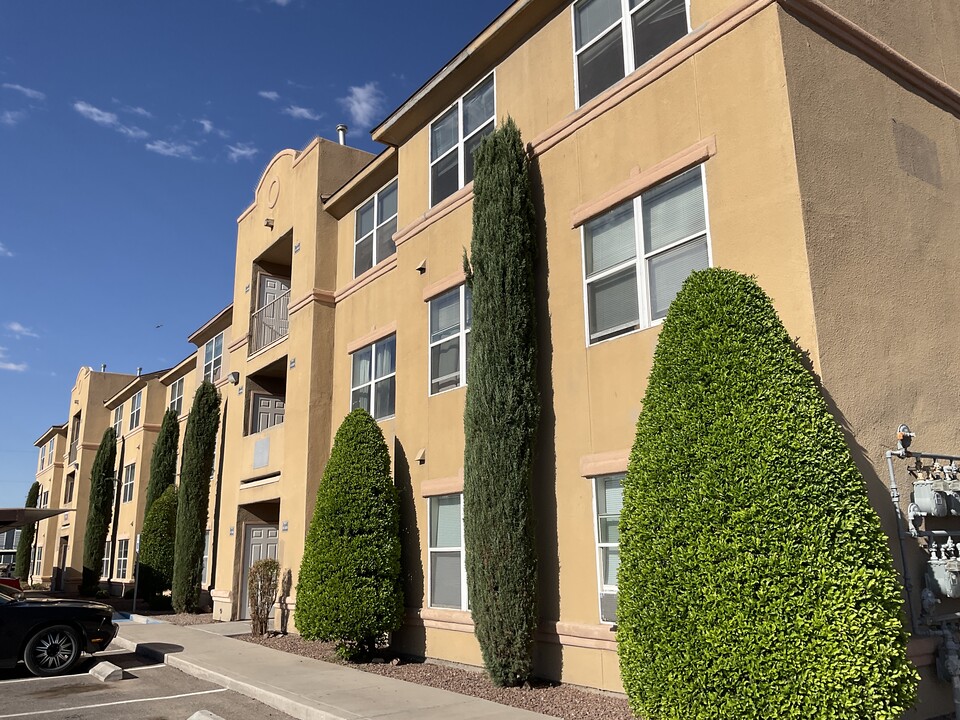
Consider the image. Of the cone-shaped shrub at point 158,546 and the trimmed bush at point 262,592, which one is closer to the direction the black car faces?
the trimmed bush

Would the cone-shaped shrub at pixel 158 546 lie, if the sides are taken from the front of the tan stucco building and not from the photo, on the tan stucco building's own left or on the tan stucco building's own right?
on the tan stucco building's own right

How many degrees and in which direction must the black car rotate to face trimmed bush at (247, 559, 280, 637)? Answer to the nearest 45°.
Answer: approximately 45° to its left

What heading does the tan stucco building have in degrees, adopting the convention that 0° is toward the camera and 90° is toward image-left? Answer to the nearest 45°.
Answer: approximately 45°

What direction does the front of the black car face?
to the viewer's right

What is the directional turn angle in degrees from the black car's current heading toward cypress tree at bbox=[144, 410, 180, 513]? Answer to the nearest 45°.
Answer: approximately 90° to its left

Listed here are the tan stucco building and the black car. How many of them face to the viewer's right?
1

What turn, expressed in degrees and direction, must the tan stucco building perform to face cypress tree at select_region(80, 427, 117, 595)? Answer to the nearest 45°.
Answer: approximately 90° to its right

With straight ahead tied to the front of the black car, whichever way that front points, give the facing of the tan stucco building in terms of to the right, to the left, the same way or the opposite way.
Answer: the opposite way

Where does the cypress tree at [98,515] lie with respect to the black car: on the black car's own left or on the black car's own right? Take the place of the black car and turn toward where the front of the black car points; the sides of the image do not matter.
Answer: on the black car's own left

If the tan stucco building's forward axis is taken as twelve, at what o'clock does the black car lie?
The black car is roughly at 2 o'clock from the tan stucco building.

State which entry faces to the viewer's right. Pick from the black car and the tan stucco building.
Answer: the black car
